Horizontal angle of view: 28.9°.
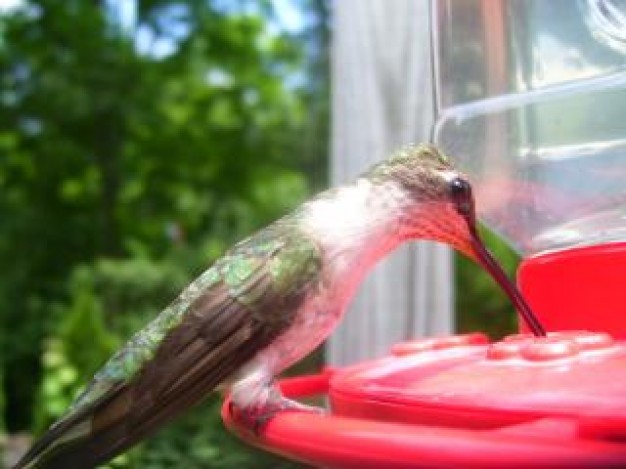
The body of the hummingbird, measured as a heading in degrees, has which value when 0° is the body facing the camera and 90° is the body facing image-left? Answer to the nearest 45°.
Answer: approximately 270°
